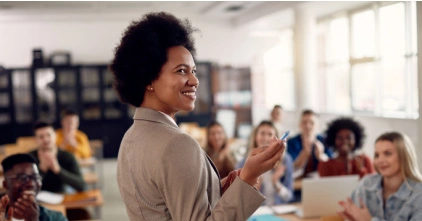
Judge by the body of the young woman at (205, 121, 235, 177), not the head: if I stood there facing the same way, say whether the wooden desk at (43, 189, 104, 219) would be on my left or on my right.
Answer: on my right

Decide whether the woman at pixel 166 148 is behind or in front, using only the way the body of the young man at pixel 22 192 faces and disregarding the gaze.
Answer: in front

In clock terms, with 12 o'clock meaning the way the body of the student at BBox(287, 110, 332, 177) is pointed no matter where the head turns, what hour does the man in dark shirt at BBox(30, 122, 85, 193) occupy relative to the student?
The man in dark shirt is roughly at 2 o'clock from the student.

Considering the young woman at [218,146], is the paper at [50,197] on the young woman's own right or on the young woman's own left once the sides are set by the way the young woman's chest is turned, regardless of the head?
on the young woman's own right

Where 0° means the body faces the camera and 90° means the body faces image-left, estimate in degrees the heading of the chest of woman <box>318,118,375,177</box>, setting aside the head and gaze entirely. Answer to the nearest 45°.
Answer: approximately 0°

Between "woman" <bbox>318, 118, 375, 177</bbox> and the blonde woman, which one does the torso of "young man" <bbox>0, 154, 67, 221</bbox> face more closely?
the blonde woman

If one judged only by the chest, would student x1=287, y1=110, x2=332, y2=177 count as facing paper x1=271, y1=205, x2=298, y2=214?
yes

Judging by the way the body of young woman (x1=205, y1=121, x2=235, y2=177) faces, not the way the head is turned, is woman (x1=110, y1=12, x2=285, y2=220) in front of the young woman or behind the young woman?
in front

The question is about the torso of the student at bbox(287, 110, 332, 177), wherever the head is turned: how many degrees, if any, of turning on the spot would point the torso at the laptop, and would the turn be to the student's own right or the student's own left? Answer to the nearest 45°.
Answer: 0° — they already face it

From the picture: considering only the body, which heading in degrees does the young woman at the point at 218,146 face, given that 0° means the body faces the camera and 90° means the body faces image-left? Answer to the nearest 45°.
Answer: approximately 0°
